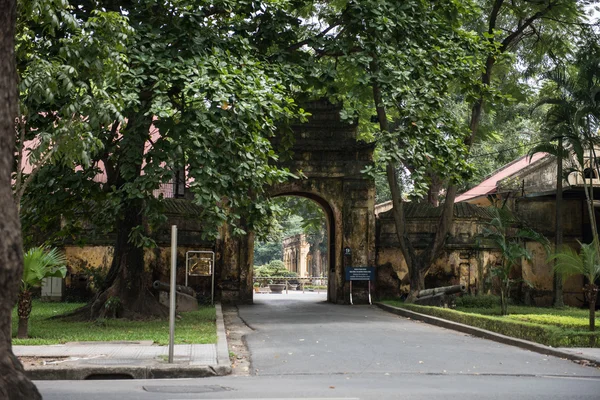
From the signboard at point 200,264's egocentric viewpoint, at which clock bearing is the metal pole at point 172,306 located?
The metal pole is roughly at 12 o'clock from the signboard.

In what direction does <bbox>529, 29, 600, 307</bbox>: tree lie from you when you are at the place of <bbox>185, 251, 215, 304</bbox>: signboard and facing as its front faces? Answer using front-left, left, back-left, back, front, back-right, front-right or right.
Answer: front-left

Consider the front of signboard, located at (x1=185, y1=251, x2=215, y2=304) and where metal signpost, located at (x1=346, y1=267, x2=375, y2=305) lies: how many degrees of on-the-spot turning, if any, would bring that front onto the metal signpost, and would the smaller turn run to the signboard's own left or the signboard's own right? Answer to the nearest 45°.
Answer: approximately 90° to the signboard's own left

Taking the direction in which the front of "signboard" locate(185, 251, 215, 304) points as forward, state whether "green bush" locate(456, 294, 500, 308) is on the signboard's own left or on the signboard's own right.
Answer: on the signboard's own left

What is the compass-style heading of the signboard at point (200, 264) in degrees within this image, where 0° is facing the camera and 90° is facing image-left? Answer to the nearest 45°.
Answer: approximately 0°

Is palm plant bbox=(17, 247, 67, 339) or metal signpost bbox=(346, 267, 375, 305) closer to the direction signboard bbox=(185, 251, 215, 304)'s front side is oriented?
the palm plant

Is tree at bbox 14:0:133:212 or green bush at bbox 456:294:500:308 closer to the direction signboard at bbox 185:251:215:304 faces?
the tree
